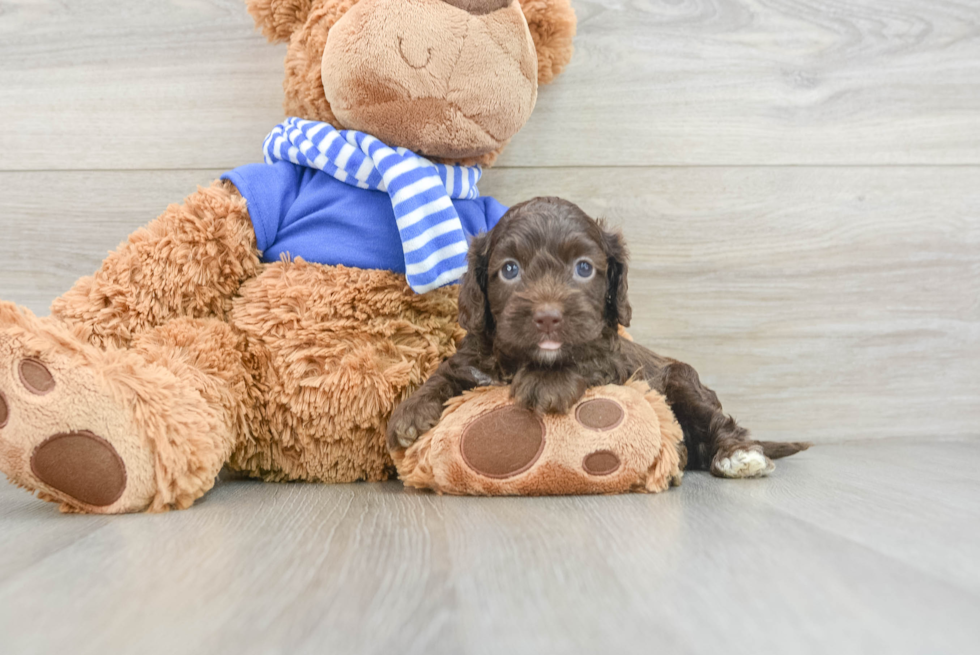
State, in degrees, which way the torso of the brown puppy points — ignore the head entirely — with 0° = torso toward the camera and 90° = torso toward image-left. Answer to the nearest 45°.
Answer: approximately 45°
